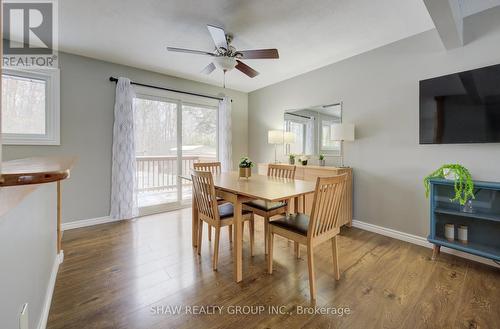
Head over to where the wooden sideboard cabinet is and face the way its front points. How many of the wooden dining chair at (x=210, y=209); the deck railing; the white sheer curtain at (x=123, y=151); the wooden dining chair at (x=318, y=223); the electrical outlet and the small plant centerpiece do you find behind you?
0

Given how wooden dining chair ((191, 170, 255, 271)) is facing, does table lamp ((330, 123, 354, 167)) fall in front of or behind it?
in front

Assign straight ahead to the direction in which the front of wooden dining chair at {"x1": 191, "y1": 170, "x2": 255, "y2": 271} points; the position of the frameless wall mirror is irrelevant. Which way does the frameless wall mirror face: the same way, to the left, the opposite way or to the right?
the opposite way

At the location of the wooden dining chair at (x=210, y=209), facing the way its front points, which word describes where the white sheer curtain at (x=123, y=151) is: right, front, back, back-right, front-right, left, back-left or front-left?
left

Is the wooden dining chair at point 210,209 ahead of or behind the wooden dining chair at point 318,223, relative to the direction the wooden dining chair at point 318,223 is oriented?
ahead

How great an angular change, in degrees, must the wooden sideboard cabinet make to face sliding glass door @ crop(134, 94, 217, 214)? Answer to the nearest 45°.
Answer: approximately 45° to its right

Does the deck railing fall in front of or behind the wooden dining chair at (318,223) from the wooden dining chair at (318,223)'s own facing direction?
in front

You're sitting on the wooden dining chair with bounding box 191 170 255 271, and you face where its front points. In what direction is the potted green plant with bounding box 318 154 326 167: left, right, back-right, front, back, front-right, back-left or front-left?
front

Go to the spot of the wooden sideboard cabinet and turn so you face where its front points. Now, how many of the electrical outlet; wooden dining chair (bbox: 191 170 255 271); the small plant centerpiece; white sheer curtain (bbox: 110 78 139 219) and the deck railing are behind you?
0

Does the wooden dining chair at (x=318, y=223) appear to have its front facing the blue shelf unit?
no

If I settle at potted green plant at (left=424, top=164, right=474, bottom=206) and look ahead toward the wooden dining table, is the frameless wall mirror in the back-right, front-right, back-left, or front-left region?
front-right

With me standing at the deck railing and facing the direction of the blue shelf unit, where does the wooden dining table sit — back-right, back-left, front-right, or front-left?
front-right

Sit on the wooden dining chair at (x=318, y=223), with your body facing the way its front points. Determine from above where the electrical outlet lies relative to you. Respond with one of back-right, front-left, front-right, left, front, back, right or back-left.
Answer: left

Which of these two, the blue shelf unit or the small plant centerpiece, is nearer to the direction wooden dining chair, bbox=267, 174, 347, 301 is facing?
the small plant centerpiece

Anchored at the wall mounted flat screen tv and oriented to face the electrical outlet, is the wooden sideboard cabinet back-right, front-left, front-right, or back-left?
front-right

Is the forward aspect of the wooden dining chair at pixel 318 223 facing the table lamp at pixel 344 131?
no

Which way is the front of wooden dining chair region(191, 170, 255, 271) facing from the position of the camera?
facing away from the viewer and to the right of the viewer

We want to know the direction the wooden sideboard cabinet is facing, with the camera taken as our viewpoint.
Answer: facing the viewer and to the left of the viewer

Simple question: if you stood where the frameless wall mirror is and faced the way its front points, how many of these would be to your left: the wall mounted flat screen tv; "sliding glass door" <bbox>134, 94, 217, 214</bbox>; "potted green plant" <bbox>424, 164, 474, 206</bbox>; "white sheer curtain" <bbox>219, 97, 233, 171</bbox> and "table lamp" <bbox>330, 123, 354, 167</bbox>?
3

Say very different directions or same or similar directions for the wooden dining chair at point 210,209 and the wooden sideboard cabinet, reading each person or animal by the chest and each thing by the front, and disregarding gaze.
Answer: very different directions

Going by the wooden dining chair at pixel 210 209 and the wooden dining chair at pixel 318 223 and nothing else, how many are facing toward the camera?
0

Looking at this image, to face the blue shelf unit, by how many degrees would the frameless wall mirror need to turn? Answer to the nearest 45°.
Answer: approximately 90° to its left
